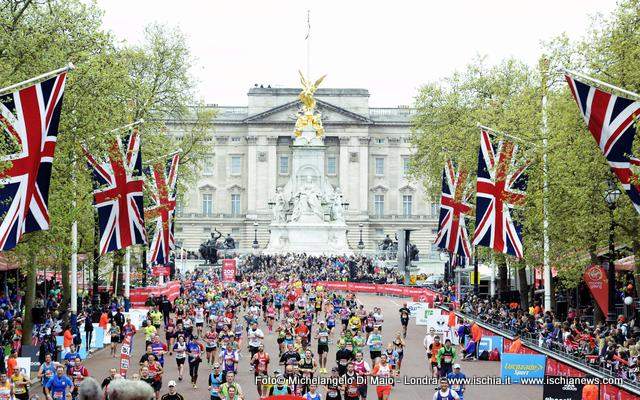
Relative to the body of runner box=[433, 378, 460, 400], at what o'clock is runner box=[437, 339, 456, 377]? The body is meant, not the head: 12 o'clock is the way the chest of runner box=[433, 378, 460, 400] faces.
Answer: runner box=[437, 339, 456, 377] is roughly at 6 o'clock from runner box=[433, 378, 460, 400].

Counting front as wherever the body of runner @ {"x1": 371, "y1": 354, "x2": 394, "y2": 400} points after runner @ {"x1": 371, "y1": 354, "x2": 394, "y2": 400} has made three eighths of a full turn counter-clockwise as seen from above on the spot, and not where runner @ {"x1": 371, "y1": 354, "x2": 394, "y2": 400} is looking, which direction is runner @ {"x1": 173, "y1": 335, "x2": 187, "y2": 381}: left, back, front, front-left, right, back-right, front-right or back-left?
left

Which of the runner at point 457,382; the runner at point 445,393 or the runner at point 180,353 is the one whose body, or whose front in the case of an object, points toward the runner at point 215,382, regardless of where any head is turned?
the runner at point 180,353

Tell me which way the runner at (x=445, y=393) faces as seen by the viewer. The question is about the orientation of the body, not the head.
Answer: toward the camera

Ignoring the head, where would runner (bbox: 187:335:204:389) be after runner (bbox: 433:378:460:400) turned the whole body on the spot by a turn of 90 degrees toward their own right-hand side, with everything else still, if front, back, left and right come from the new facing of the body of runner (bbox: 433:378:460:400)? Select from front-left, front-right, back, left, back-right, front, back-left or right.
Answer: front-right

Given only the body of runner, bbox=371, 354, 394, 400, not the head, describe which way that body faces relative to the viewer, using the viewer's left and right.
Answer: facing the viewer

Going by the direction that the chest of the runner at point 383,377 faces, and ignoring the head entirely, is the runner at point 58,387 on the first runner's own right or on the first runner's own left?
on the first runner's own right

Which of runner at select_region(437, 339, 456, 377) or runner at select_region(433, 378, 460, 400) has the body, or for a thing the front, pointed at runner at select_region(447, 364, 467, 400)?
runner at select_region(437, 339, 456, 377)

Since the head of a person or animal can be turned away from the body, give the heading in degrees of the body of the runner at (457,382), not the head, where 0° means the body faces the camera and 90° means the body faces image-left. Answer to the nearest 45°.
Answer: approximately 0°

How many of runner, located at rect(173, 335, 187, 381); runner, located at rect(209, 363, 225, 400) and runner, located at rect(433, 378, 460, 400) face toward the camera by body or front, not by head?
3

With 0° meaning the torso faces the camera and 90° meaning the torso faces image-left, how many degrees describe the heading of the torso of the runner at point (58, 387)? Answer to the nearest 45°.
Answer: approximately 0°
